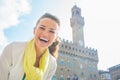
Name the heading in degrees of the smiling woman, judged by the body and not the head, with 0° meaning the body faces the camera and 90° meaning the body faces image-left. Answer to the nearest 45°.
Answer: approximately 0°

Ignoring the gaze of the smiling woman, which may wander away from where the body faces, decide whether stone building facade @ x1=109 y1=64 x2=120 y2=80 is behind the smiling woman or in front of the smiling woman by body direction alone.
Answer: behind
